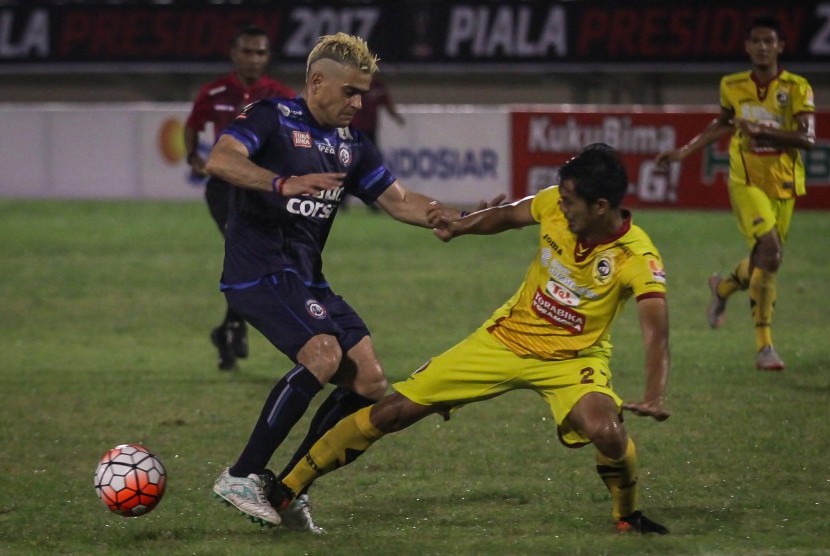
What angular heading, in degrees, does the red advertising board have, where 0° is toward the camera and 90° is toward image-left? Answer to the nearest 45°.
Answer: approximately 0°

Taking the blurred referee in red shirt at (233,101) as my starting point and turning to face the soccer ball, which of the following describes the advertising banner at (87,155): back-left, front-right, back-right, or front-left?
back-right

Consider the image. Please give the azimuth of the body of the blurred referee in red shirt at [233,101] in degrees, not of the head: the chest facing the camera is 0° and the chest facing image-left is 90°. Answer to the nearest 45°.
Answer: approximately 0°

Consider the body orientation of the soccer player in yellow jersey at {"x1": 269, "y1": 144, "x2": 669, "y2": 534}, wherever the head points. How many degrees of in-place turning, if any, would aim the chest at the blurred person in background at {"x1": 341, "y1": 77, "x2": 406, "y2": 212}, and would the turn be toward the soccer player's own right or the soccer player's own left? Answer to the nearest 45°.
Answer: approximately 135° to the soccer player's own right

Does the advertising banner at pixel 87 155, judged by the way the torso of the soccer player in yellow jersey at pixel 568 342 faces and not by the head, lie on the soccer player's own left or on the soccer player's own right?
on the soccer player's own right
